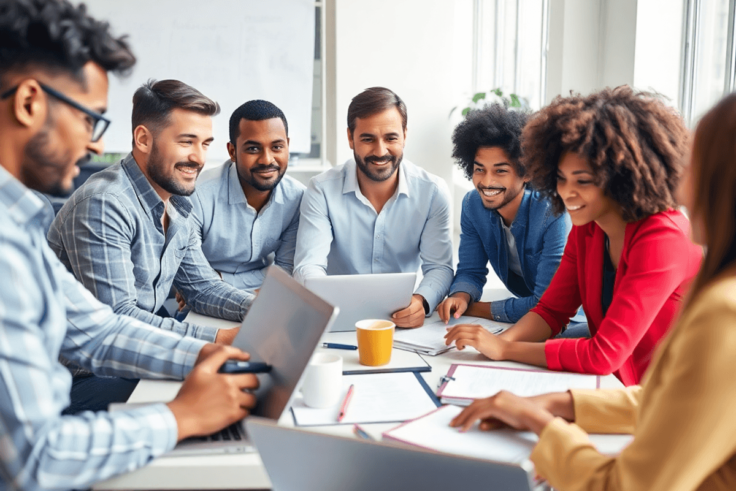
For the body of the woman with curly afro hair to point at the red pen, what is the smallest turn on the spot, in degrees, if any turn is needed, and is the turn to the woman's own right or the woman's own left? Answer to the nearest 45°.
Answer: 0° — they already face it

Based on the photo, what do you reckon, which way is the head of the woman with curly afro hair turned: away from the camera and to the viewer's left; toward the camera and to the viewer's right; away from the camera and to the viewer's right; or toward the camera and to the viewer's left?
toward the camera and to the viewer's left

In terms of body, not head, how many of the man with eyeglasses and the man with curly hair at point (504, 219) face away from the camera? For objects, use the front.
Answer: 0

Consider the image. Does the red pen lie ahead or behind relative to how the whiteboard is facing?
ahead

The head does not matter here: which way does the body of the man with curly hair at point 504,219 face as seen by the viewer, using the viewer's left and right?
facing the viewer and to the left of the viewer

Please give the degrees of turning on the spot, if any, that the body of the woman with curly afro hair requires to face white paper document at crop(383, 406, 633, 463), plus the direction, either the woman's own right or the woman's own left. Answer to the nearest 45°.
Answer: approximately 45° to the woman's own left

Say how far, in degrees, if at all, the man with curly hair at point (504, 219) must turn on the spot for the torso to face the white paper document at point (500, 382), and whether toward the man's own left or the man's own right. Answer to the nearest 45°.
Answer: approximately 45° to the man's own left

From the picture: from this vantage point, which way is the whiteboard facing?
toward the camera

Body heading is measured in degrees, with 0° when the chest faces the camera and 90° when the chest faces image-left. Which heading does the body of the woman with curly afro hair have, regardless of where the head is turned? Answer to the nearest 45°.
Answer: approximately 45°

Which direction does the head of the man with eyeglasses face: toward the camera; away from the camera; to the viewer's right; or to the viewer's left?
to the viewer's right

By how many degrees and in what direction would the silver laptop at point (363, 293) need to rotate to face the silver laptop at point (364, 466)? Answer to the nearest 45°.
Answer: approximately 180°

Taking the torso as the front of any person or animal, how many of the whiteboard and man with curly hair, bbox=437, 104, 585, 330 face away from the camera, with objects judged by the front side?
0

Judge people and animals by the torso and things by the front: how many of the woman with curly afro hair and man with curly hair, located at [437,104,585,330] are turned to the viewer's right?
0

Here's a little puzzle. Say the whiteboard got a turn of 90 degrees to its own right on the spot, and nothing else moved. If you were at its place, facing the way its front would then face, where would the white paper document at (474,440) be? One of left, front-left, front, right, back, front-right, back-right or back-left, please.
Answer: left

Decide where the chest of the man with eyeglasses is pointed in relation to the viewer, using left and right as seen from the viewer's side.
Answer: facing to the right of the viewer
